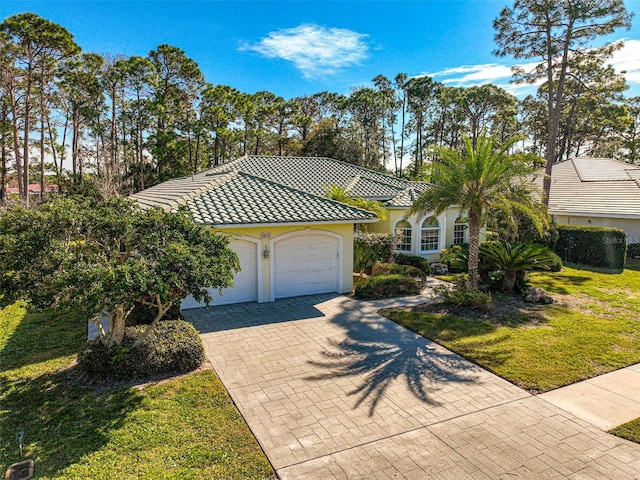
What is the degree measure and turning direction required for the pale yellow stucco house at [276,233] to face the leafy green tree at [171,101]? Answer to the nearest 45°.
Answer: approximately 180°

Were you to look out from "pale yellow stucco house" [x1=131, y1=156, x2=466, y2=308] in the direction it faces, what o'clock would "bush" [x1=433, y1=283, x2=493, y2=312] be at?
The bush is roughly at 11 o'clock from the pale yellow stucco house.

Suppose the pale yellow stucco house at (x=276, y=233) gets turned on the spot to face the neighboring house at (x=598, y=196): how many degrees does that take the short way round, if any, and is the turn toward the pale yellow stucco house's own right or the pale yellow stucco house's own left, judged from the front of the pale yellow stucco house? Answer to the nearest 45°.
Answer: approximately 90° to the pale yellow stucco house's own left

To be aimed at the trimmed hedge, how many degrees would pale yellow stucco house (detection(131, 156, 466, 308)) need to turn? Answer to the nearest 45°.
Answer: approximately 45° to its left

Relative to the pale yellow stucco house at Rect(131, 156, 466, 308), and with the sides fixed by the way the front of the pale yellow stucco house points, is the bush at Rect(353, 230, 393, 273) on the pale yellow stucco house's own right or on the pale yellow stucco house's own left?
on the pale yellow stucco house's own left

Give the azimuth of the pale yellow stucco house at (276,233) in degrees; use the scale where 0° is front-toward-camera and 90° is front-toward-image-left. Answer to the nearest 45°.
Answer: approximately 315°

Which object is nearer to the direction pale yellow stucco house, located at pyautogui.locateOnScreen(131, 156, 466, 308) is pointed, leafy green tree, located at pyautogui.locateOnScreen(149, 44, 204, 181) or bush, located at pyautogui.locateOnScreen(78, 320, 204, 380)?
the bush
